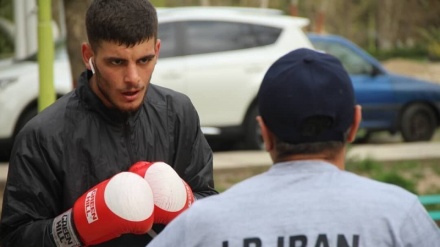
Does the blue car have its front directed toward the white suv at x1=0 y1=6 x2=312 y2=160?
no

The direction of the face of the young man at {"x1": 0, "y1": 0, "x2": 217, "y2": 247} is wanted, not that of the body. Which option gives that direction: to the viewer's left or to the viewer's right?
to the viewer's right

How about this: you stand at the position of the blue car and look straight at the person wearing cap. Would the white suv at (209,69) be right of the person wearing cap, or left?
right

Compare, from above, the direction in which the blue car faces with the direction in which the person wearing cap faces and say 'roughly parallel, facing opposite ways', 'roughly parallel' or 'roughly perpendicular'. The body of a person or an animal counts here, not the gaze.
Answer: roughly perpendicular

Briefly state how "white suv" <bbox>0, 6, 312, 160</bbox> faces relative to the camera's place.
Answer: facing to the left of the viewer

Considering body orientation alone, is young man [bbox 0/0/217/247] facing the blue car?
no

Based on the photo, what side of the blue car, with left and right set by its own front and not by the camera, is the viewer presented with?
right

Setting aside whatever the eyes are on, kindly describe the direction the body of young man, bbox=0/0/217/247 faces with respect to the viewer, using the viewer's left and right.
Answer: facing the viewer and to the right of the viewer

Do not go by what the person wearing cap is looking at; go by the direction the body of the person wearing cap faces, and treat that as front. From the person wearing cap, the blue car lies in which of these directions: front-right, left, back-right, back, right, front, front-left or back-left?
front

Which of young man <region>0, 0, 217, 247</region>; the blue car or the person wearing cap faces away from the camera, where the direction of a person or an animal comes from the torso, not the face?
the person wearing cap

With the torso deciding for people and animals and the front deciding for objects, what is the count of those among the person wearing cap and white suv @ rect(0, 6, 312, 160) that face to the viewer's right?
0

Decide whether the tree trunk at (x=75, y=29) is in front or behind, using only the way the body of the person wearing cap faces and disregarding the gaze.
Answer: in front

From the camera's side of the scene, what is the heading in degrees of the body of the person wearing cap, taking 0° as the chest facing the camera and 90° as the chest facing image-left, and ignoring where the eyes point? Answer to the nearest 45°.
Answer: approximately 180°

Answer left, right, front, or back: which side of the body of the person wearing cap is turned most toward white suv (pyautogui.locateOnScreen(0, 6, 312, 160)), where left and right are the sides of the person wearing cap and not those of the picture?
front
